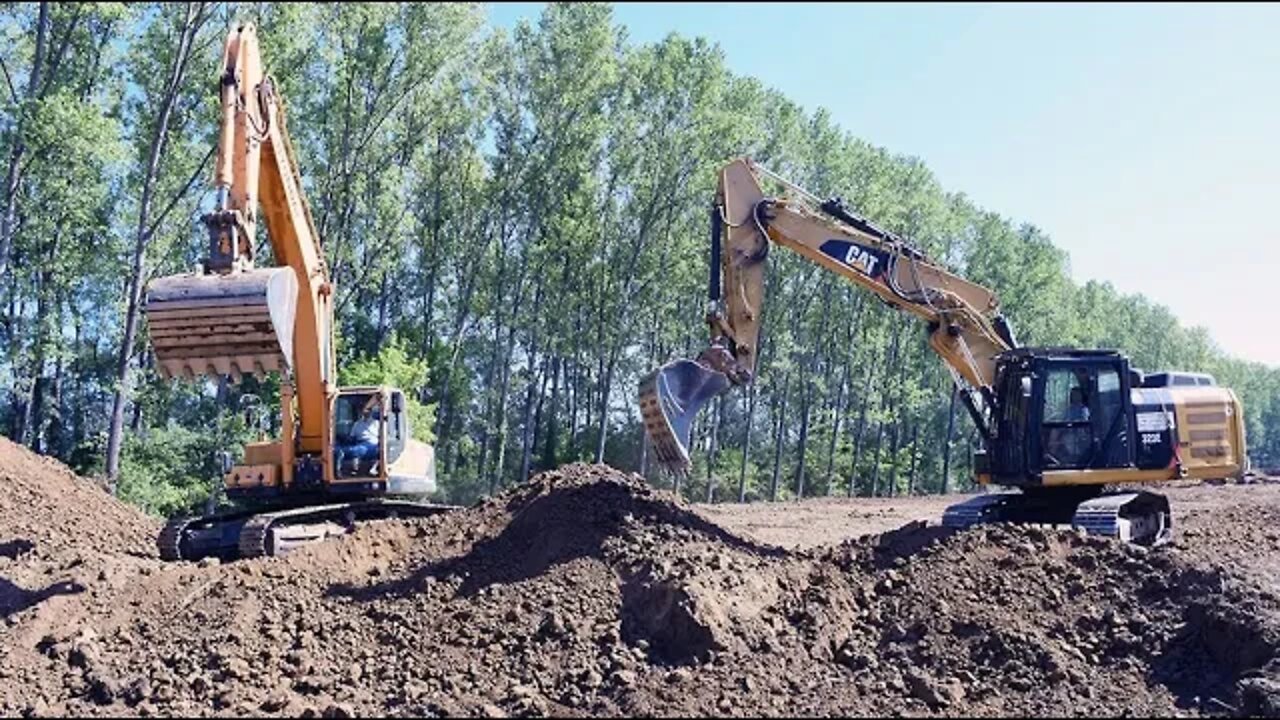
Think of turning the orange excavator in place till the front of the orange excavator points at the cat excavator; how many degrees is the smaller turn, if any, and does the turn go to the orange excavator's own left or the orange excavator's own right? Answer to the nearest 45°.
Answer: approximately 135° to the orange excavator's own left

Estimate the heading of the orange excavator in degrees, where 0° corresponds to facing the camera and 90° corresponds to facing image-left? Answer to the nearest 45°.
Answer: approximately 45°
